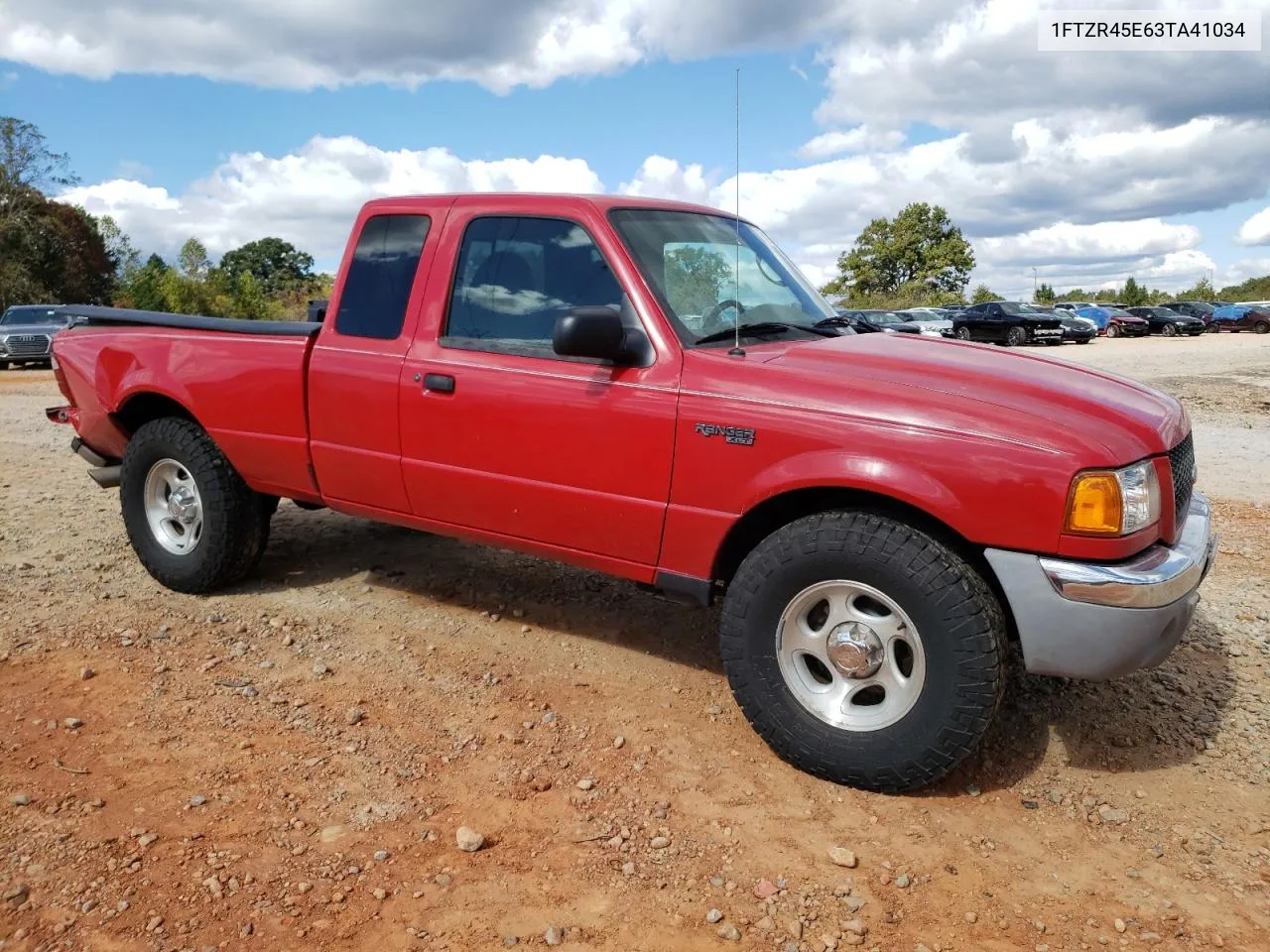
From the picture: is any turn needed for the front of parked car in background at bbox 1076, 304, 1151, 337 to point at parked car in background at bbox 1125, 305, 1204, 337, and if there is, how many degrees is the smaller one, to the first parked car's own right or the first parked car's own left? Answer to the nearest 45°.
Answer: approximately 45° to the first parked car's own left

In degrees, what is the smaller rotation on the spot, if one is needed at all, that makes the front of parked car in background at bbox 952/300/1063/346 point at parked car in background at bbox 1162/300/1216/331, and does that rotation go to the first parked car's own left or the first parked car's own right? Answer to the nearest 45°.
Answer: approximately 90° to the first parked car's own left

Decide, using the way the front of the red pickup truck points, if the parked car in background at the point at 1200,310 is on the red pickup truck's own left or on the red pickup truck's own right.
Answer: on the red pickup truck's own left

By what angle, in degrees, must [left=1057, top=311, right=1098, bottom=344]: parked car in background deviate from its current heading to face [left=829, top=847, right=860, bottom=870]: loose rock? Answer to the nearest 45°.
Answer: approximately 45° to its right

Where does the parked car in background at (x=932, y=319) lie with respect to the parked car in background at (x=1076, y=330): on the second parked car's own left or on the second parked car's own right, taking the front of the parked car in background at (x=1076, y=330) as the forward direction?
on the second parked car's own right

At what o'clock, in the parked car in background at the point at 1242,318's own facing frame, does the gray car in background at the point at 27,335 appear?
The gray car in background is roughly at 4 o'clock from the parked car in background.

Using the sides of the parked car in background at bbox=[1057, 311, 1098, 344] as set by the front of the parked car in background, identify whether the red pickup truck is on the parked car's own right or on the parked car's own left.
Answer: on the parked car's own right

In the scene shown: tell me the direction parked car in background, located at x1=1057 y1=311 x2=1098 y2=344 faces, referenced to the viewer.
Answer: facing the viewer and to the right of the viewer

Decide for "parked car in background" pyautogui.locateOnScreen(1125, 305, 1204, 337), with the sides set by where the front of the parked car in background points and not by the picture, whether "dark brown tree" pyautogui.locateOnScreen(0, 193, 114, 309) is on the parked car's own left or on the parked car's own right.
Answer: on the parked car's own right

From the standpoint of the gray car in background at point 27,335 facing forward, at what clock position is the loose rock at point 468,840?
The loose rock is roughly at 12 o'clock from the gray car in background.

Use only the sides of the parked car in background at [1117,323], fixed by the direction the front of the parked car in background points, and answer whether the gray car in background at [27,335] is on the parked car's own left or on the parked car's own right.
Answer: on the parked car's own right

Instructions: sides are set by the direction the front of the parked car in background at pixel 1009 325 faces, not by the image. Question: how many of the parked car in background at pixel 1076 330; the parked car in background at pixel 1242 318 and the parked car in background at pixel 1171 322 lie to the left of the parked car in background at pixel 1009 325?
3

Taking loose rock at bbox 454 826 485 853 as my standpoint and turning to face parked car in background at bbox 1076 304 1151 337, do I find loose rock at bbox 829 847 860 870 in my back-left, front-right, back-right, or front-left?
front-right

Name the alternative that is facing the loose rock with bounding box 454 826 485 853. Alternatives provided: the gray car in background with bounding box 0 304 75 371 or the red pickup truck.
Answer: the gray car in background

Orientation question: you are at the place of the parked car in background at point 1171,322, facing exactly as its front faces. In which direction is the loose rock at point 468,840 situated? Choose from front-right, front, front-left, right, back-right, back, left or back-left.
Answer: front-right

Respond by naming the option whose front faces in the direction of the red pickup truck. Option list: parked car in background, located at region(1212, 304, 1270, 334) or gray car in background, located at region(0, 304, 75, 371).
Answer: the gray car in background
